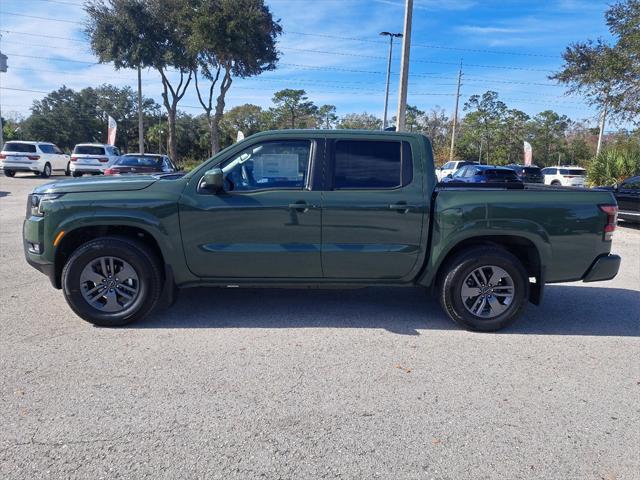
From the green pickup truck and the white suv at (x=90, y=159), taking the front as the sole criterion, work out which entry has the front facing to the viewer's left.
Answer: the green pickup truck

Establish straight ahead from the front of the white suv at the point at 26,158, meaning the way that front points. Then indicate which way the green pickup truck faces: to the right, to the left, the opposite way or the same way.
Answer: to the left

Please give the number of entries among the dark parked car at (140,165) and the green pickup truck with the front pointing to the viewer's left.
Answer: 1

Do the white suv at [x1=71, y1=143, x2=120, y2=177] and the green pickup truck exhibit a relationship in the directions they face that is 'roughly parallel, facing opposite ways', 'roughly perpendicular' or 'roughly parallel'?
roughly perpendicular

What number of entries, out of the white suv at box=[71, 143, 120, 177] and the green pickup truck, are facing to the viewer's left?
1

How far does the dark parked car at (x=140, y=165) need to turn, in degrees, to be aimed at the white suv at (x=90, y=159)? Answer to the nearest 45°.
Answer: approximately 45° to its left

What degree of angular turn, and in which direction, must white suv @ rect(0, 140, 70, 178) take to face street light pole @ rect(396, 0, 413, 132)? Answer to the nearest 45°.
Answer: approximately 90° to its right

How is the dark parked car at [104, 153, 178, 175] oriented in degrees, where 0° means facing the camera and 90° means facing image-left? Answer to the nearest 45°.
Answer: approximately 225°

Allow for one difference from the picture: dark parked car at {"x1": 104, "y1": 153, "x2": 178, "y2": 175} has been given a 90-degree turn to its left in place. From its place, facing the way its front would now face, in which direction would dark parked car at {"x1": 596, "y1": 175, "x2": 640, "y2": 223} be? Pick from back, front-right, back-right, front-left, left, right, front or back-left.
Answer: back

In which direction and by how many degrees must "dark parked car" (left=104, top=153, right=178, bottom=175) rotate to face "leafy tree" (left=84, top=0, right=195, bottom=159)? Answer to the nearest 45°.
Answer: approximately 45° to its left

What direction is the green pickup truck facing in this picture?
to the viewer's left

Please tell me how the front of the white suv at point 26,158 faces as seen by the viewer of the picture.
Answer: facing away from the viewer and to the right of the viewer

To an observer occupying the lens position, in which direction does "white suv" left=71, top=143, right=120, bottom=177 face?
facing away from the viewer and to the right of the viewer

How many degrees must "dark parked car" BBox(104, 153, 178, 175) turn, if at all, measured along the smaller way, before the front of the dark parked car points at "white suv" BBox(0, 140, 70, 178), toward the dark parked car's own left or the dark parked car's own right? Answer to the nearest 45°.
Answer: approximately 90° to the dark parked car's own left
